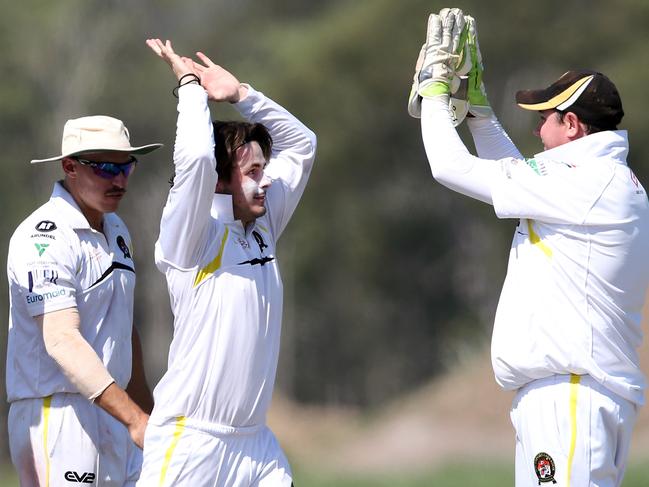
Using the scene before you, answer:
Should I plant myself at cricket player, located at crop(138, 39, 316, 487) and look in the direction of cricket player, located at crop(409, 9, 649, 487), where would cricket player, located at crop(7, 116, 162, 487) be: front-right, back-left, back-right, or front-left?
back-left

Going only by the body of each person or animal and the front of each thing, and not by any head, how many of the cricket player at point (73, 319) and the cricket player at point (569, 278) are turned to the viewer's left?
1

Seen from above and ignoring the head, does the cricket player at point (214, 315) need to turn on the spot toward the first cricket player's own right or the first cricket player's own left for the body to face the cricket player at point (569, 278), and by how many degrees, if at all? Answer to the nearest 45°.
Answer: approximately 45° to the first cricket player's own left

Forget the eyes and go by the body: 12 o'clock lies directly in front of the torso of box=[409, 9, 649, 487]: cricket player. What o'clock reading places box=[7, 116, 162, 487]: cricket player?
box=[7, 116, 162, 487]: cricket player is roughly at 12 o'clock from box=[409, 9, 649, 487]: cricket player.

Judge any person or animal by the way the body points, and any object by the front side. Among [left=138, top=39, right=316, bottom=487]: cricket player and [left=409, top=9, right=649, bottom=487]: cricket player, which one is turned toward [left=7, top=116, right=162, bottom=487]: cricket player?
[left=409, top=9, right=649, bottom=487]: cricket player

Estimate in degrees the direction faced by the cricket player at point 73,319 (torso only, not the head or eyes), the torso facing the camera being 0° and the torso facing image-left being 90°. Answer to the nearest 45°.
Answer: approximately 315°

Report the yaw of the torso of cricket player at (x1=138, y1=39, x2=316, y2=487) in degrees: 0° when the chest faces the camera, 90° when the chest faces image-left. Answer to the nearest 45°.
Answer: approximately 315°

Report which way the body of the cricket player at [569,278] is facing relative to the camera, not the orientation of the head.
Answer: to the viewer's left

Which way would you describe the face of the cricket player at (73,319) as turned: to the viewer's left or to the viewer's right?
to the viewer's right

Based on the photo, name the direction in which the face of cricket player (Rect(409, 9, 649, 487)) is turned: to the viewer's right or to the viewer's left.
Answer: to the viewer's left
